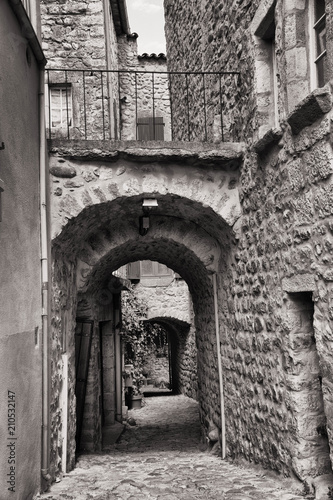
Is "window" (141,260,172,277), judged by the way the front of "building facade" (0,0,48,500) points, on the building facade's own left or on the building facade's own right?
on the building facade's own left

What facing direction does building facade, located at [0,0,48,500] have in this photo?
to the viewer's right

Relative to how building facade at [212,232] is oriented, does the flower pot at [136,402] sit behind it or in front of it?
behind

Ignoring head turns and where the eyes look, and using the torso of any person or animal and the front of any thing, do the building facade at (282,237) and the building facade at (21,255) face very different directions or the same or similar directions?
very different directions

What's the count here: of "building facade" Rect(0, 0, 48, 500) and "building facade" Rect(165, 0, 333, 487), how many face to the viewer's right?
1

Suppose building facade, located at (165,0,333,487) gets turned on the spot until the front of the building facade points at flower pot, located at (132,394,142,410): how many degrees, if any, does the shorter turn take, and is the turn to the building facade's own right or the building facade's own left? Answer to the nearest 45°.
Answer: approximately 135° to the building facade's own right

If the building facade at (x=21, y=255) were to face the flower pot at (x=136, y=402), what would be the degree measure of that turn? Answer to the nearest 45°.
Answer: approximately 90° to its left

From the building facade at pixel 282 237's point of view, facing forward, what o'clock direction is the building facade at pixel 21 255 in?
the building facade at pixel 21 255 is roughly at 1 o'clock from the building facade at pixel 282 237.

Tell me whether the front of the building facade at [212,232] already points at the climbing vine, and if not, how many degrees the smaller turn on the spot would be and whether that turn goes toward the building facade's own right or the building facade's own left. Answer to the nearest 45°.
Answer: approximately 180°

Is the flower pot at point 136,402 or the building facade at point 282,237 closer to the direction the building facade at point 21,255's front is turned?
the building facade

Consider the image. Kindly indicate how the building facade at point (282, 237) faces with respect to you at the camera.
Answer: facing the viewer and to the left of the viewer

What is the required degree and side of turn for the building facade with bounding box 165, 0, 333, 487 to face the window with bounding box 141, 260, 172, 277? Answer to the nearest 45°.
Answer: approximately 135° to its right
